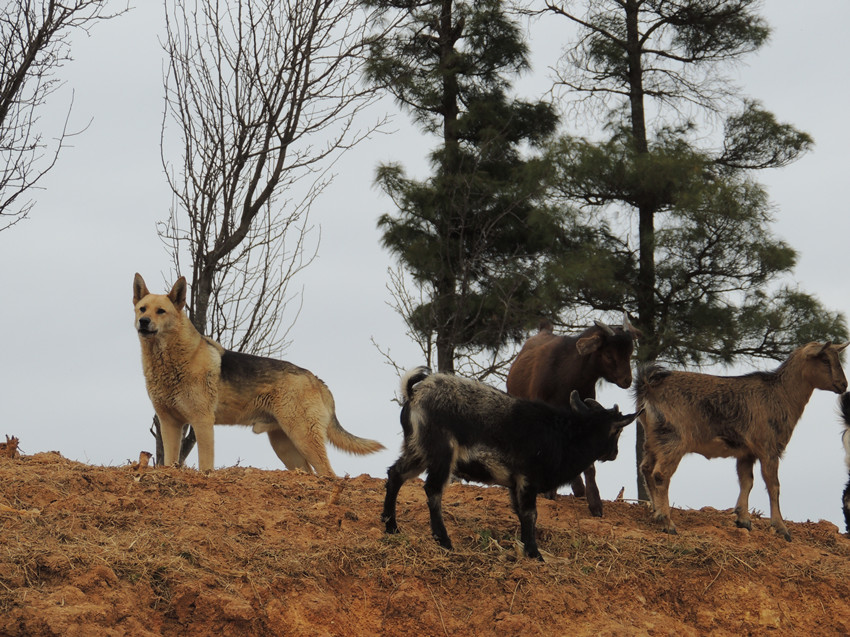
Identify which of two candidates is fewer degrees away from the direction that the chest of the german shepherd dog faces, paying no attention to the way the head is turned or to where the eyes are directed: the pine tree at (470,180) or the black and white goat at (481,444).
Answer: the black and white goat

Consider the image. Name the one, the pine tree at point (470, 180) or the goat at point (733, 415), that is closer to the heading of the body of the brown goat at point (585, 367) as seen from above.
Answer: the goat

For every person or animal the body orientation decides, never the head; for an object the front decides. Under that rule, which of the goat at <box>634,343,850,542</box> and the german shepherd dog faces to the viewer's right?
the goat

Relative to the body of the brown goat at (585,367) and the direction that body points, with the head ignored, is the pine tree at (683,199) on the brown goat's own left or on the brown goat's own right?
on the brown goat's own left

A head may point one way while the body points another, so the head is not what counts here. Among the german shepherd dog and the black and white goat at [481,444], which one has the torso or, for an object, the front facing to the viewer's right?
the black and white goat

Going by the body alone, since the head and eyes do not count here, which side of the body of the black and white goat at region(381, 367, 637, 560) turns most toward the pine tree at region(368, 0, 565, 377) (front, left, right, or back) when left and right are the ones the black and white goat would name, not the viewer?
left

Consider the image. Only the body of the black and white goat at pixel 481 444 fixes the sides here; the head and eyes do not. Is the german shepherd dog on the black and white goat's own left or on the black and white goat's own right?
on the black and white goat's own left

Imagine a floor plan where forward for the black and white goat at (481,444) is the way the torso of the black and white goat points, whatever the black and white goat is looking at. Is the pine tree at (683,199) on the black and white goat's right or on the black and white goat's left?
on the black and white goat's left

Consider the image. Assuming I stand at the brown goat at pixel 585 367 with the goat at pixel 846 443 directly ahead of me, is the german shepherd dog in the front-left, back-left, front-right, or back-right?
back-left

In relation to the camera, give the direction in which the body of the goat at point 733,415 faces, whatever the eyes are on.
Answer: to the viewer's right

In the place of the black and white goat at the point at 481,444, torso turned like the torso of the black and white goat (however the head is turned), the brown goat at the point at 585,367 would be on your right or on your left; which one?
on your left

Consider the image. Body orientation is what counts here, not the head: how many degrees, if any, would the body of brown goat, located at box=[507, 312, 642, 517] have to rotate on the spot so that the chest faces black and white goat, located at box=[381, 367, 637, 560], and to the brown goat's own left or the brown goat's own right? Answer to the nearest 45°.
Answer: approximately 45° to the brown goat's own right

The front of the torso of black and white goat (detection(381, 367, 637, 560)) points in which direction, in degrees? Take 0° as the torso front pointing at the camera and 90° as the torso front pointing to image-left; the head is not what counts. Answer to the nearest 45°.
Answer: approximately 270°

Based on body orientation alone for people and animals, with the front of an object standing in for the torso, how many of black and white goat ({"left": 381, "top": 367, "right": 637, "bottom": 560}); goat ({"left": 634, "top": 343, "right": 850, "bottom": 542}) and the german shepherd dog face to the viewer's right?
2
